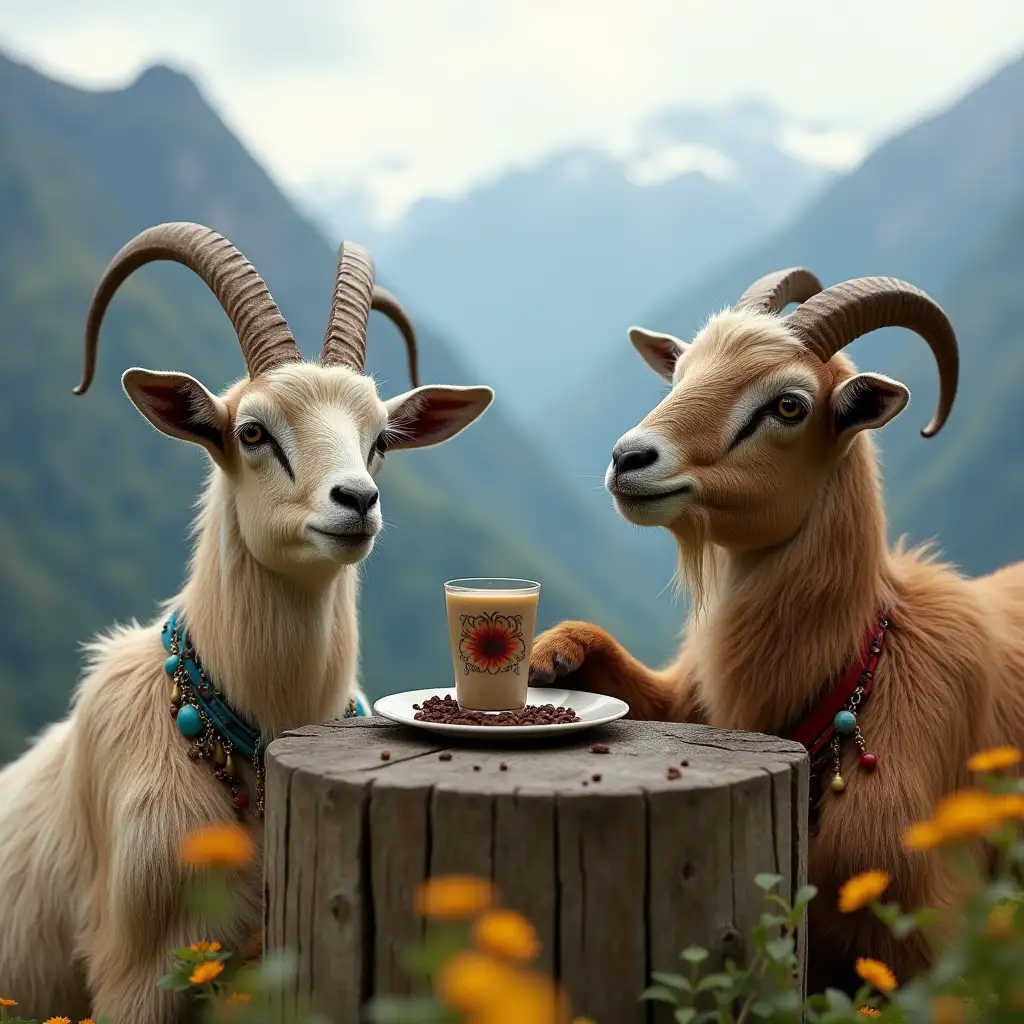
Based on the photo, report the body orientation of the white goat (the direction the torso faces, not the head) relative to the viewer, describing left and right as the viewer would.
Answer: facing the viewer and to the right of the viewer

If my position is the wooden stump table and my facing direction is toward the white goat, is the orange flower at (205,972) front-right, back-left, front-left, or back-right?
front-left

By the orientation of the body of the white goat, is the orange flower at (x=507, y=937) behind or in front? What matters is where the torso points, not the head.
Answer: in front

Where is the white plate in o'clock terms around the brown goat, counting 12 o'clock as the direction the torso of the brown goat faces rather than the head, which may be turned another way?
The white plate is roughly at 12 o'clock from the brown goat.

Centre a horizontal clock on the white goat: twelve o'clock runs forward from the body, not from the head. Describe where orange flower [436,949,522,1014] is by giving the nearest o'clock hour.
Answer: The orange flower is roughly at 1 o'clock from the white goat.

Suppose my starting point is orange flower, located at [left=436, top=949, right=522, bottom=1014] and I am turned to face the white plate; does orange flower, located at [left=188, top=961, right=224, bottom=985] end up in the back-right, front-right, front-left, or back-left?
front-left

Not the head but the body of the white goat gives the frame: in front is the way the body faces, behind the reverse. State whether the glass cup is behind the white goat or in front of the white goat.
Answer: in front

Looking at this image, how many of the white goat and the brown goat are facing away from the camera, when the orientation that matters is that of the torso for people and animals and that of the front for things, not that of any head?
0

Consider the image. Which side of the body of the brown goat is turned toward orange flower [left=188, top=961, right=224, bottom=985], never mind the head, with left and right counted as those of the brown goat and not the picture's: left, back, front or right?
front

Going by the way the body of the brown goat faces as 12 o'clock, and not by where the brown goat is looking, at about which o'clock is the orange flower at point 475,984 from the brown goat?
The orange flower is roughly at 11 o'clock from the brown goat.

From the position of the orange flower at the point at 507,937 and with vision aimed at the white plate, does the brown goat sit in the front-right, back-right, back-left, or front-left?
front-right

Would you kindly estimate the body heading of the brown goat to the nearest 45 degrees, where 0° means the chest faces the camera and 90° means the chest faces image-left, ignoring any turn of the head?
approximately 45°
